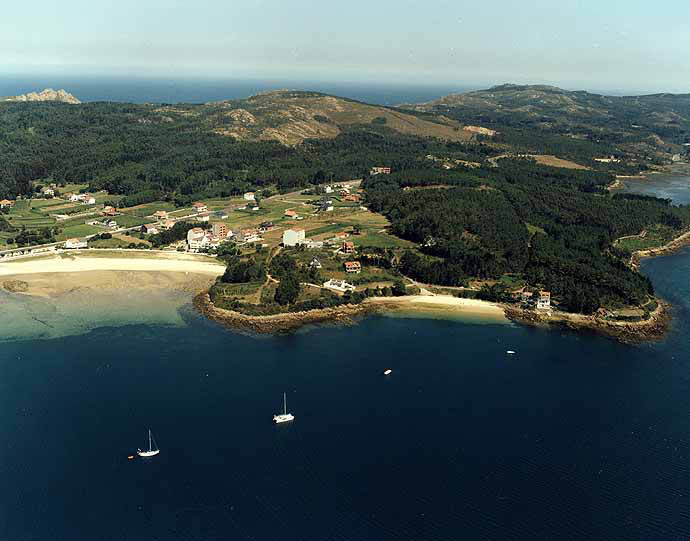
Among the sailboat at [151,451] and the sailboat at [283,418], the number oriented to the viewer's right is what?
2

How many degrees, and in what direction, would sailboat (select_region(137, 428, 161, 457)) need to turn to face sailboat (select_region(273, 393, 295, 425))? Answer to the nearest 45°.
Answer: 0° — it already faces it

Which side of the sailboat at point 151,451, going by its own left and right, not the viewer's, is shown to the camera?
right

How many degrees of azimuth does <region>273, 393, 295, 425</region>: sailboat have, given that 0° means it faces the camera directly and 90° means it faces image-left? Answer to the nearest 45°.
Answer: approximately 270°

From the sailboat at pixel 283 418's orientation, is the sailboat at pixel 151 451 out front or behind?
behind
